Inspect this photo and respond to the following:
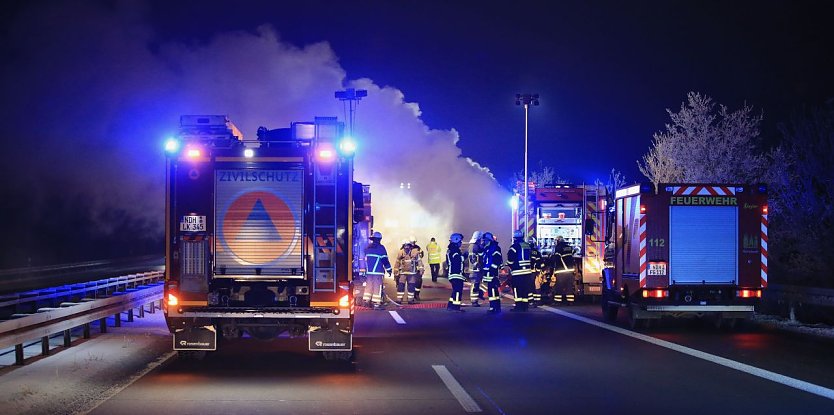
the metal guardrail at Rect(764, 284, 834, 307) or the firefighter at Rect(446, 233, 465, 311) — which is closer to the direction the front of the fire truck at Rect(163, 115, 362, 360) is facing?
the firefighter

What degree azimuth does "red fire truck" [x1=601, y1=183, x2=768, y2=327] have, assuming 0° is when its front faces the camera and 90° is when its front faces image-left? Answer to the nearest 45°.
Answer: approximately 180°

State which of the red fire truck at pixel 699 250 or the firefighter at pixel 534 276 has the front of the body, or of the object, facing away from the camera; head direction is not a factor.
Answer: the red fire truck

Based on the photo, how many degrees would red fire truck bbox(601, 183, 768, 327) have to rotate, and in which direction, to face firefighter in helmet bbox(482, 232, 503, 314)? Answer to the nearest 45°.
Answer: approximately 45° to its left

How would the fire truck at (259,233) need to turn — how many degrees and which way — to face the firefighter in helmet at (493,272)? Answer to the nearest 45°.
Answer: approximately 45° to its right

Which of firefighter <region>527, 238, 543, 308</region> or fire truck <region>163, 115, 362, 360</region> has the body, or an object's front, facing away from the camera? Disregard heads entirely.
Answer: the fire truck

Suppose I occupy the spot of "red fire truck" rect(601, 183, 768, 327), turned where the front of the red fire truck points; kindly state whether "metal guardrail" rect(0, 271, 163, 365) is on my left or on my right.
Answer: on my left

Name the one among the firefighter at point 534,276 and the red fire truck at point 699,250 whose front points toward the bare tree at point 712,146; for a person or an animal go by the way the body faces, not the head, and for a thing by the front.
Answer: the red fire truck

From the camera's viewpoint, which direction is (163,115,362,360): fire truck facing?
away from the camera
